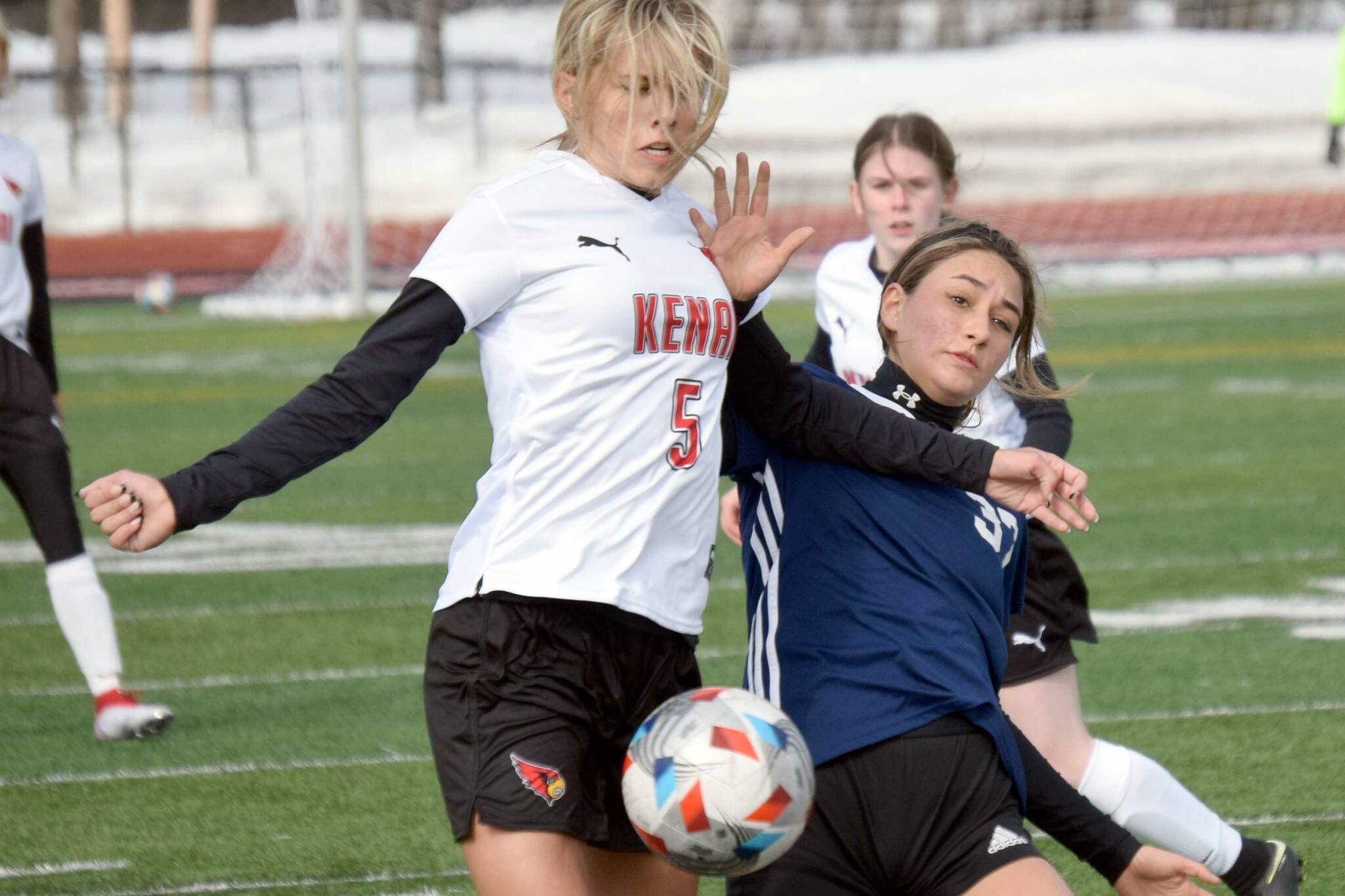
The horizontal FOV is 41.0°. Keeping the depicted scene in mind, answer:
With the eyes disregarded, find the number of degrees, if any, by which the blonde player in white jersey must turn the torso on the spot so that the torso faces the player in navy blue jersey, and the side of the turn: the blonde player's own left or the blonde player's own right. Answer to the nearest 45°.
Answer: approximately 45° to the blonde player's own left

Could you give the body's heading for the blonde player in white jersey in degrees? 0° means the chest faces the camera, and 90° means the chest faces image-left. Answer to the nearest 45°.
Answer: approximately 315°

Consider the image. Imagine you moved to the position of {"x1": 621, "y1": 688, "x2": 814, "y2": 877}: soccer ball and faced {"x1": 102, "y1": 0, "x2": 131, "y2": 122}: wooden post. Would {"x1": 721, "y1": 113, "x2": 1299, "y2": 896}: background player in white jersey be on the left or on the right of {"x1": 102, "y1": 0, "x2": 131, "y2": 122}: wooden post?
right
